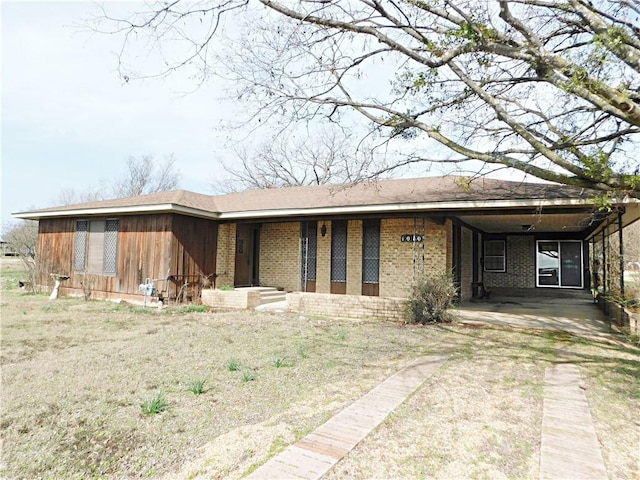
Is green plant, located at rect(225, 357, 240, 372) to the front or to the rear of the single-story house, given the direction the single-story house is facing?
to the front

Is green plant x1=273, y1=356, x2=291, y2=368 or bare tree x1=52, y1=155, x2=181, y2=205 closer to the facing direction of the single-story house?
the green plant

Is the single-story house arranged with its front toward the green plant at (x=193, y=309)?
no

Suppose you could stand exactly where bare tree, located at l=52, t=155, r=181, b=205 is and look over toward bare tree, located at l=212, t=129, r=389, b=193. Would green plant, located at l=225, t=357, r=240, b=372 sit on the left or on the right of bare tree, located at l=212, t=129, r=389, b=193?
right

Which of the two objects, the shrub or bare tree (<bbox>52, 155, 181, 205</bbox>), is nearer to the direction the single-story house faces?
the shrub

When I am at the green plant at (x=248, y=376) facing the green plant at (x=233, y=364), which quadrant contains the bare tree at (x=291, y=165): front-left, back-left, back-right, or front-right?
front-right

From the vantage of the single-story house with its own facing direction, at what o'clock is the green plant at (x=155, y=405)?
The green plant is roughly at 12 o'clock from the single-story house.

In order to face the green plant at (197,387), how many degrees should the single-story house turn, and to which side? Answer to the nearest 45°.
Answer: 0° — it already faces it

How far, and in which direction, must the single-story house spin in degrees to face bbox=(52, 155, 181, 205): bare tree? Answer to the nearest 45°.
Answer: approximately 135° to its right

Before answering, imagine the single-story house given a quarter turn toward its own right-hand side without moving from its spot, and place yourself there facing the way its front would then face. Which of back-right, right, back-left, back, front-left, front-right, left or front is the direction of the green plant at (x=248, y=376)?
left

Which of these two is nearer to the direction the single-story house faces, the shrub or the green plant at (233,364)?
the green plant

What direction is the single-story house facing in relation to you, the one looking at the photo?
facing the viewer

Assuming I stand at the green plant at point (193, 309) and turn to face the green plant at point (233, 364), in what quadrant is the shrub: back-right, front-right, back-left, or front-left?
front-left

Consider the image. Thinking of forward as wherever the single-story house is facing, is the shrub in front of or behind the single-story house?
in front

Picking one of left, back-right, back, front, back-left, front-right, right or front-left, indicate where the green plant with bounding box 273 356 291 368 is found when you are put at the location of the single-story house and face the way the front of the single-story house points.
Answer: front

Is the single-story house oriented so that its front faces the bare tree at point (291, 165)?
no

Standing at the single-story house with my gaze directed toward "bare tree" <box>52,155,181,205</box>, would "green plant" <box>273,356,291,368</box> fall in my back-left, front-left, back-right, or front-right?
back-left

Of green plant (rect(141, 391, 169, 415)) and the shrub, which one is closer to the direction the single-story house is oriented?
the green plant
